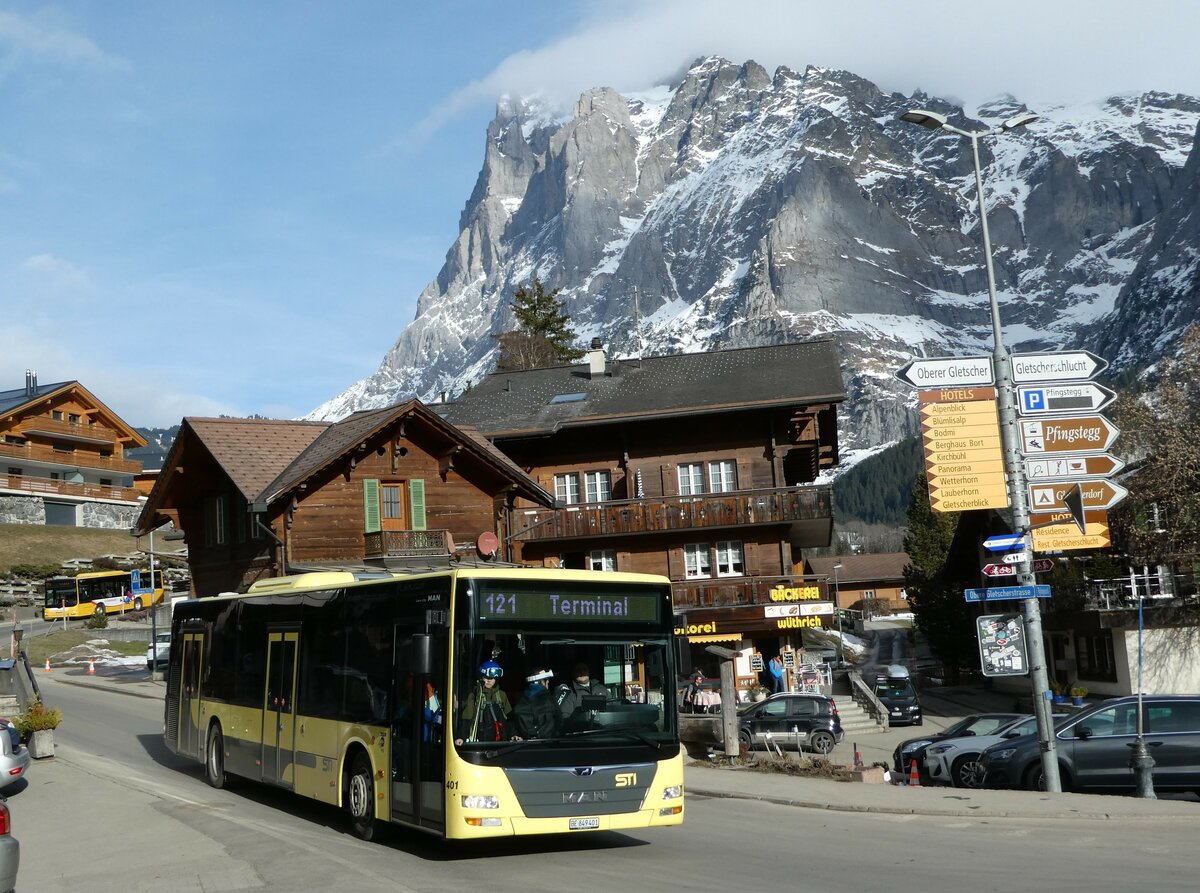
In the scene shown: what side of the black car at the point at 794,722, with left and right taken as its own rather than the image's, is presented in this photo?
left

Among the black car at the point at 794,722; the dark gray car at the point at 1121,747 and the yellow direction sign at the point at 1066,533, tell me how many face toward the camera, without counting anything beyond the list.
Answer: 1

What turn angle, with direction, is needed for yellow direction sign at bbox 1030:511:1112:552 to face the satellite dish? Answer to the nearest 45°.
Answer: approximately 135° to its right

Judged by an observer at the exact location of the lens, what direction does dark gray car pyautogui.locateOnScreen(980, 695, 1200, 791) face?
facing to the left of the viewer

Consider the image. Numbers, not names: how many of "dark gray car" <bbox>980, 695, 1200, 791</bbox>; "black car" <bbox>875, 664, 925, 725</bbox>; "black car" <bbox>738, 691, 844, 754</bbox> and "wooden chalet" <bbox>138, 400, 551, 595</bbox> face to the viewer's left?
2

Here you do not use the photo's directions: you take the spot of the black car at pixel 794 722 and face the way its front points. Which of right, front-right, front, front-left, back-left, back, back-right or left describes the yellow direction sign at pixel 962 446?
left

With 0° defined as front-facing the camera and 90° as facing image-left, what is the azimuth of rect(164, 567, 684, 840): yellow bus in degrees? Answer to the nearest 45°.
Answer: approximately 315°
